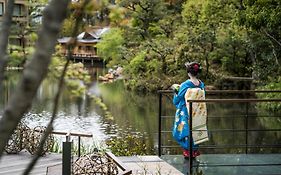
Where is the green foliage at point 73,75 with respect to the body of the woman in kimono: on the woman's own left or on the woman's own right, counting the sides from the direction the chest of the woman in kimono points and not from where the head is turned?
on the woman's own left

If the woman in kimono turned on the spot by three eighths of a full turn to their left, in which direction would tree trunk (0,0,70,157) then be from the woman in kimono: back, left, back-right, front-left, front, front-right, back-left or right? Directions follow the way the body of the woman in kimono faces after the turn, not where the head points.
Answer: front

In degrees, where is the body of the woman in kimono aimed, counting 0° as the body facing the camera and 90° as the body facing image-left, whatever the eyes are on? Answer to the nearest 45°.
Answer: approximately 135°

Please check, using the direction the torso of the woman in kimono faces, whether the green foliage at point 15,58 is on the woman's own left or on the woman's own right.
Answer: on the woman's own left

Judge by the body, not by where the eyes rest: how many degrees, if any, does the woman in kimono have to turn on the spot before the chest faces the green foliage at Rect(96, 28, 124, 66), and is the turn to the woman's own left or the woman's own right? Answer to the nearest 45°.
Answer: approximately 45° to the woman's own right
